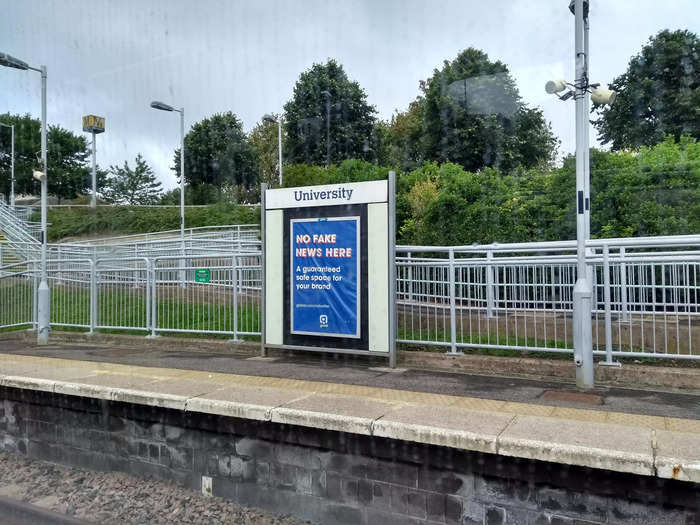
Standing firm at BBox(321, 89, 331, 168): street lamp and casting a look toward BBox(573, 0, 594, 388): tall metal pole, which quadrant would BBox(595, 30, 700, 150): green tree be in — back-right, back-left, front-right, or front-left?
front-left

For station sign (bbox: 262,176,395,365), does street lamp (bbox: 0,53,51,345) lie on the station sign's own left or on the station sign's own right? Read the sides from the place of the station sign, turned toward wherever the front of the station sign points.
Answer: on the station sign's own right

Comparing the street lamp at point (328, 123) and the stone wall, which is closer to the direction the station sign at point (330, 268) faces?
the stone wall

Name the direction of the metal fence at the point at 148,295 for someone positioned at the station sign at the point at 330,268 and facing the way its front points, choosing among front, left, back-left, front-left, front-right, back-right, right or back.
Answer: right

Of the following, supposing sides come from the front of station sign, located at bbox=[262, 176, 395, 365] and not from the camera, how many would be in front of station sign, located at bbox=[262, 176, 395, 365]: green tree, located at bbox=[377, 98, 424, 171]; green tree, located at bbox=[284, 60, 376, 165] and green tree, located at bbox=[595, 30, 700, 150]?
0

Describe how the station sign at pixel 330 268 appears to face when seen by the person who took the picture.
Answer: facing the viewer and to the left of the viewer

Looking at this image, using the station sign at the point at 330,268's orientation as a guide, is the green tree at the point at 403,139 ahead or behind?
behind

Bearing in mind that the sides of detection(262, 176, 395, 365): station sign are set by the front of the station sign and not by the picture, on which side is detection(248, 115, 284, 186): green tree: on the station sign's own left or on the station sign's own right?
on the station sign's own right

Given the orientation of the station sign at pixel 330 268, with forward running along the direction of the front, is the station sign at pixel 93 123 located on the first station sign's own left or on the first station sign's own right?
on the first station sign's own right

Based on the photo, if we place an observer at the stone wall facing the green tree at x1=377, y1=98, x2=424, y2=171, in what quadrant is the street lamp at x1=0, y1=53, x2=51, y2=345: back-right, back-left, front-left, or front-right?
front-left

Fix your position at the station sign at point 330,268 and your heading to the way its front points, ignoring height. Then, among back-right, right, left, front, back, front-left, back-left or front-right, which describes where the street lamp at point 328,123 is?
back-right

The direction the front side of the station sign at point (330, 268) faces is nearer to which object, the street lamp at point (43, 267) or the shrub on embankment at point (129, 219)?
the street lamp

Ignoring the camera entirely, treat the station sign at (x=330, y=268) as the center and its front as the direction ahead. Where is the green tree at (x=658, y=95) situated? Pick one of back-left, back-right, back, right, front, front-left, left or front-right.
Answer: back

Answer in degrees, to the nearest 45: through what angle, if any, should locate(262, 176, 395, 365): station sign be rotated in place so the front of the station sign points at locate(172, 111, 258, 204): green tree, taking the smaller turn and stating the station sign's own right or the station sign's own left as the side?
approximately 135° to the station sign's own right

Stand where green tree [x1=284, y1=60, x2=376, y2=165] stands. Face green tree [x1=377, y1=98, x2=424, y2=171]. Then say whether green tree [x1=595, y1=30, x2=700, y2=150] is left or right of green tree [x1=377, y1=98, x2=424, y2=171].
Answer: right

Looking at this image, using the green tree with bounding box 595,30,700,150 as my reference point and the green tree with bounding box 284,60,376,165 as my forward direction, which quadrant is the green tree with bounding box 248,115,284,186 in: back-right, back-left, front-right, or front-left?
front-right
